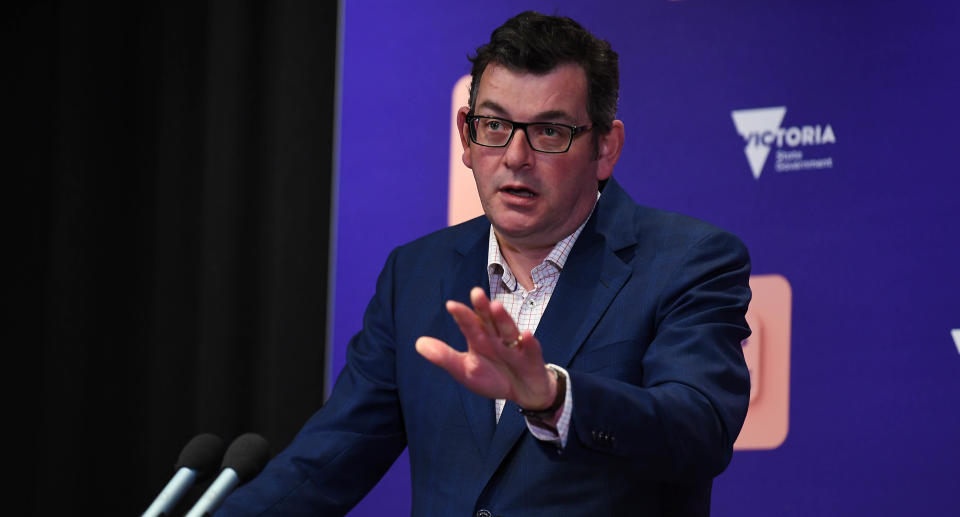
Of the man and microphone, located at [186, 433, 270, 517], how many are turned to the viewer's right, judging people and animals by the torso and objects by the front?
1

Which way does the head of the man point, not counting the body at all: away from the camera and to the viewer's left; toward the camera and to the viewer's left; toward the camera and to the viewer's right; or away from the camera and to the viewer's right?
toward the camera and to the viewer's left

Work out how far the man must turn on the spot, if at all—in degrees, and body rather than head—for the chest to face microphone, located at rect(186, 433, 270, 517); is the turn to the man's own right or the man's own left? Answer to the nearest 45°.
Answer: approximately 45° to the man's own right

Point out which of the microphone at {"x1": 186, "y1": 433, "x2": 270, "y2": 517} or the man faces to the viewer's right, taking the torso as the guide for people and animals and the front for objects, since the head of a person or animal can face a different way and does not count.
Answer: the microphone

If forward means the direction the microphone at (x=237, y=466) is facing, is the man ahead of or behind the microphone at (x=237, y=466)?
ahead

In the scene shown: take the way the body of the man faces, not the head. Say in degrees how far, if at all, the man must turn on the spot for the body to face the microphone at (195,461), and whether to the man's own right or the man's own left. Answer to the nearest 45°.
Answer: approximately 45° to the man's own right

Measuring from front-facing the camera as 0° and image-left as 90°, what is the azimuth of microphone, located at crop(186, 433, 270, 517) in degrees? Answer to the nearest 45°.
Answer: approximately 270°

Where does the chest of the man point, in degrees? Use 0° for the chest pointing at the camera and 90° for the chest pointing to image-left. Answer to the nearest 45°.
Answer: approximately 45°
